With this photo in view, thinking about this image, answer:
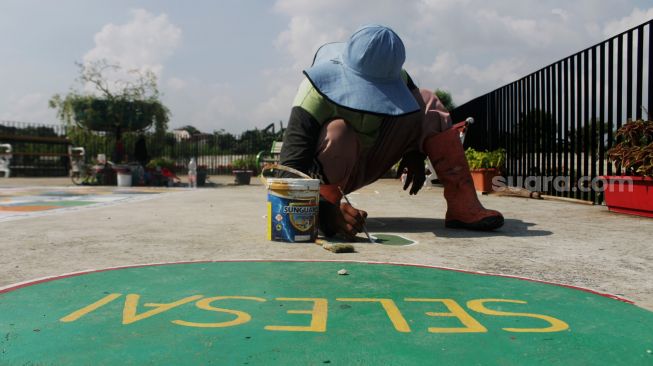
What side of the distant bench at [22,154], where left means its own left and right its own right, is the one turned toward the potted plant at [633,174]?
front

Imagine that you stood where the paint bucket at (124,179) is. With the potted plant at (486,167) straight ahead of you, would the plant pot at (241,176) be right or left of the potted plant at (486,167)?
left

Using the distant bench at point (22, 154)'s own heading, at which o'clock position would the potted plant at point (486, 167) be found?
The potted plant is roughly at 11 o'clock from the distant bench.

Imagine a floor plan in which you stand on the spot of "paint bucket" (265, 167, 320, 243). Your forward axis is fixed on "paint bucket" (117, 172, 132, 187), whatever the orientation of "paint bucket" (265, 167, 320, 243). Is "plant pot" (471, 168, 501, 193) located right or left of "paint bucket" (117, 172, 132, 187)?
right

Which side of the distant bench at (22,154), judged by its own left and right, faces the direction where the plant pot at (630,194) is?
front

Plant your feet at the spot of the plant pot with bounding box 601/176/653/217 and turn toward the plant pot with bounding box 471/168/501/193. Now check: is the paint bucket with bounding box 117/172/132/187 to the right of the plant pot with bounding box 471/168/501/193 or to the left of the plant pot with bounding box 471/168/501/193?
left

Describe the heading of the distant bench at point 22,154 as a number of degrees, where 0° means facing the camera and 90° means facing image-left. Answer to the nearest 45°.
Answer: approximately 0°

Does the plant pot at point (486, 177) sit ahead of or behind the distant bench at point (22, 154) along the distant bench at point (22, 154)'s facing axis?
ahead

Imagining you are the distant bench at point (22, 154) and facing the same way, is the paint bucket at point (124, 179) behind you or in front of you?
in front

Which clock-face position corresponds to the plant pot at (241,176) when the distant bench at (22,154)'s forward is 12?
The plant pot is roughly at 11 o'clock from the distant bench.
